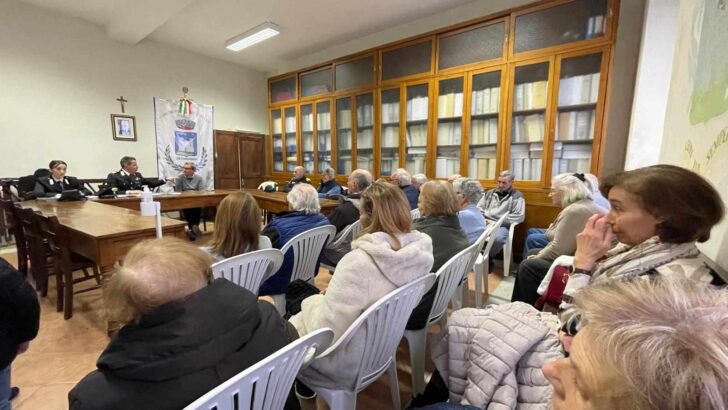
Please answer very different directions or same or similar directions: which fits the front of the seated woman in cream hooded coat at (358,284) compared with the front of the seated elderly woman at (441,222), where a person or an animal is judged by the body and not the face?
same or similar directions

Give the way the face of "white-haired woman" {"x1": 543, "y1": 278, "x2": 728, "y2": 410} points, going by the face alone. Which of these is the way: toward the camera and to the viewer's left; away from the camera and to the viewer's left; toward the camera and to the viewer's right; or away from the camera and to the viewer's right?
away from the camera and to the viewer's left

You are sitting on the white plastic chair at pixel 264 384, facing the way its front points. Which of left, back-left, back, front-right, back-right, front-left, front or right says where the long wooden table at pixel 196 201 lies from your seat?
front-right

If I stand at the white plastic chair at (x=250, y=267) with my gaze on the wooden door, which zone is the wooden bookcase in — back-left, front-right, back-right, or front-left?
front-right

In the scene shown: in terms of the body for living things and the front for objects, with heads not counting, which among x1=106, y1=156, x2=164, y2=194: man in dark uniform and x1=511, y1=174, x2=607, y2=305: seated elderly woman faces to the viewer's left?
the seated elderly woman

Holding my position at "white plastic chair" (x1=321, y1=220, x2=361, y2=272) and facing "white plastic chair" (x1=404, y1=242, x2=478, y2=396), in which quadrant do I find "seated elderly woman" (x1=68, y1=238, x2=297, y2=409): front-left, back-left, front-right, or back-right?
front-right

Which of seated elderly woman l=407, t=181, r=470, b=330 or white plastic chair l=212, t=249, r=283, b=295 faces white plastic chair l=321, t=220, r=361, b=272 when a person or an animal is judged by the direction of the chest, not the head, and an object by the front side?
the seated elderly woman

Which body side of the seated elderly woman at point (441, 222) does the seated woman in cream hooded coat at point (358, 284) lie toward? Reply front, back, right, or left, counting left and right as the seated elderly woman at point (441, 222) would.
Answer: left

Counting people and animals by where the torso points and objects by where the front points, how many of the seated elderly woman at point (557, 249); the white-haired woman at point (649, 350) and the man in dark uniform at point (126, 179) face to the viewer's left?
2

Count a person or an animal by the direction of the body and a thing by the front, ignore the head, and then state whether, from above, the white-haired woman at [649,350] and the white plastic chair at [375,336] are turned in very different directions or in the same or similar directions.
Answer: same or similar directions

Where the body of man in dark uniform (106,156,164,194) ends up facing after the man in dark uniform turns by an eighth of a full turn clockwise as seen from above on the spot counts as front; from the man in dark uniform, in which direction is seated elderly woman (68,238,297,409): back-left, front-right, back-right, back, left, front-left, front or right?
front

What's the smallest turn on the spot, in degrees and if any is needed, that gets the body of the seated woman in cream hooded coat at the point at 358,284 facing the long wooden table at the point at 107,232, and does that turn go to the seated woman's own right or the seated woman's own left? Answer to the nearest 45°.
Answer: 0° — they already face it

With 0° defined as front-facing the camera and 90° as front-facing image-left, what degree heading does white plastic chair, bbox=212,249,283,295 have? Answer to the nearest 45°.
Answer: approximately 135°

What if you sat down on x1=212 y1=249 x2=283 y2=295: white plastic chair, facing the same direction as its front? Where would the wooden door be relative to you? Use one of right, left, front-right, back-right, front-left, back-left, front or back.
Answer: front-right

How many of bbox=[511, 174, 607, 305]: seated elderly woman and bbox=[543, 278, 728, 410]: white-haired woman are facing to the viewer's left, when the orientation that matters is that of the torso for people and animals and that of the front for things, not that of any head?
2

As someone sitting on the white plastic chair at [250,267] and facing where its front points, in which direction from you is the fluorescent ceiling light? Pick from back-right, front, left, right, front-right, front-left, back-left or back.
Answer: front-right
